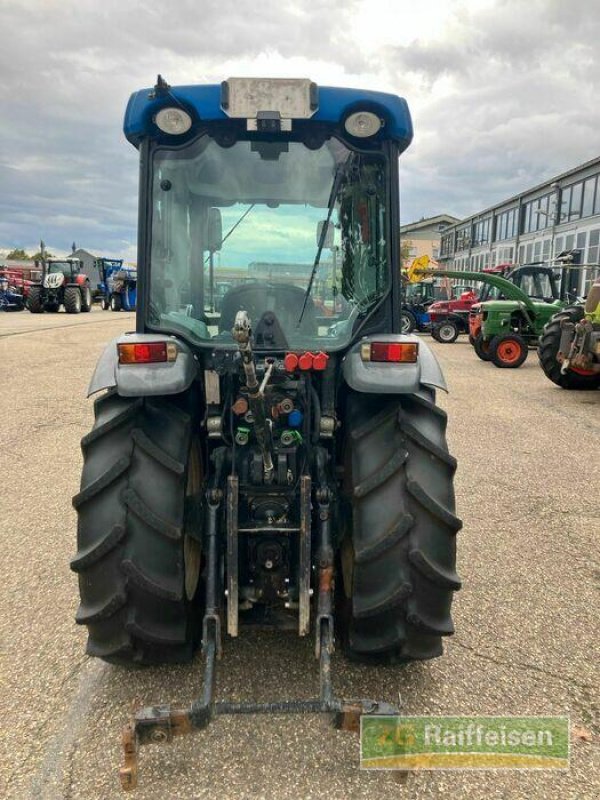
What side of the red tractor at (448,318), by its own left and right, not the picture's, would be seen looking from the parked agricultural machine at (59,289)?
front

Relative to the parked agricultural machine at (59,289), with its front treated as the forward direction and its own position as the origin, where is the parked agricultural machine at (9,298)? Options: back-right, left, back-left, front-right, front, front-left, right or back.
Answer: right

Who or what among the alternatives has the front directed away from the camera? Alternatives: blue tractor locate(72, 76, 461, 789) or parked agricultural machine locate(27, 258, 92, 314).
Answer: the blue tractor

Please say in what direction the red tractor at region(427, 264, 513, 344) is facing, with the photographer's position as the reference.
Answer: facing to the left of the viewer

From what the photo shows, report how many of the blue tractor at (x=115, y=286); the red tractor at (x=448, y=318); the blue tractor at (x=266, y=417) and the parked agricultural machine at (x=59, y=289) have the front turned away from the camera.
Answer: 1

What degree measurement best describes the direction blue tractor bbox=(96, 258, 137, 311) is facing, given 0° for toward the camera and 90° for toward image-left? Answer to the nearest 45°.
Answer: approximately 315°

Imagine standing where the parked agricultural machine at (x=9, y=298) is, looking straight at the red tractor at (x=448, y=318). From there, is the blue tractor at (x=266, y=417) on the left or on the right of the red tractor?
right

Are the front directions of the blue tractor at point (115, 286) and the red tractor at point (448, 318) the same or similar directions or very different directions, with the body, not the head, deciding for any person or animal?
very different directions

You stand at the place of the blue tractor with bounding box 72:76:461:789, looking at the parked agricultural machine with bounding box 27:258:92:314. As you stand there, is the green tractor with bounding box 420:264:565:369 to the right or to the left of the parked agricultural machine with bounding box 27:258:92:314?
right

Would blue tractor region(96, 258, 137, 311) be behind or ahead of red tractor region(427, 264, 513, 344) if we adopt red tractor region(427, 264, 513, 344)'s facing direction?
ahead

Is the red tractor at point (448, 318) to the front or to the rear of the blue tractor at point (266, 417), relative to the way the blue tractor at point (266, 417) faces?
to the front

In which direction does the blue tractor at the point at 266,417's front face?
away from the camera

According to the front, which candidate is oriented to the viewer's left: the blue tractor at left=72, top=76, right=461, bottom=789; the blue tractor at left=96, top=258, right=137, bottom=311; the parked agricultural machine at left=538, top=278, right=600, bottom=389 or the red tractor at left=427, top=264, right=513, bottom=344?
the red tractor

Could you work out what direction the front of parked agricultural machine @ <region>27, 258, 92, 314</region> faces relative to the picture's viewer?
facing the viewer and to the left of the viewer

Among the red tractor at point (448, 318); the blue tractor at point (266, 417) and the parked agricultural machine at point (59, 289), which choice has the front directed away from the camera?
the blue tractor

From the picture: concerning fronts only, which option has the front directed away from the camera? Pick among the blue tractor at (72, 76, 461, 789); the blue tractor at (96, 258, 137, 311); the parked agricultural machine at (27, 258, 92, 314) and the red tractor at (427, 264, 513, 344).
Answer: the blue tractor at (72, 76, 461, 789)
